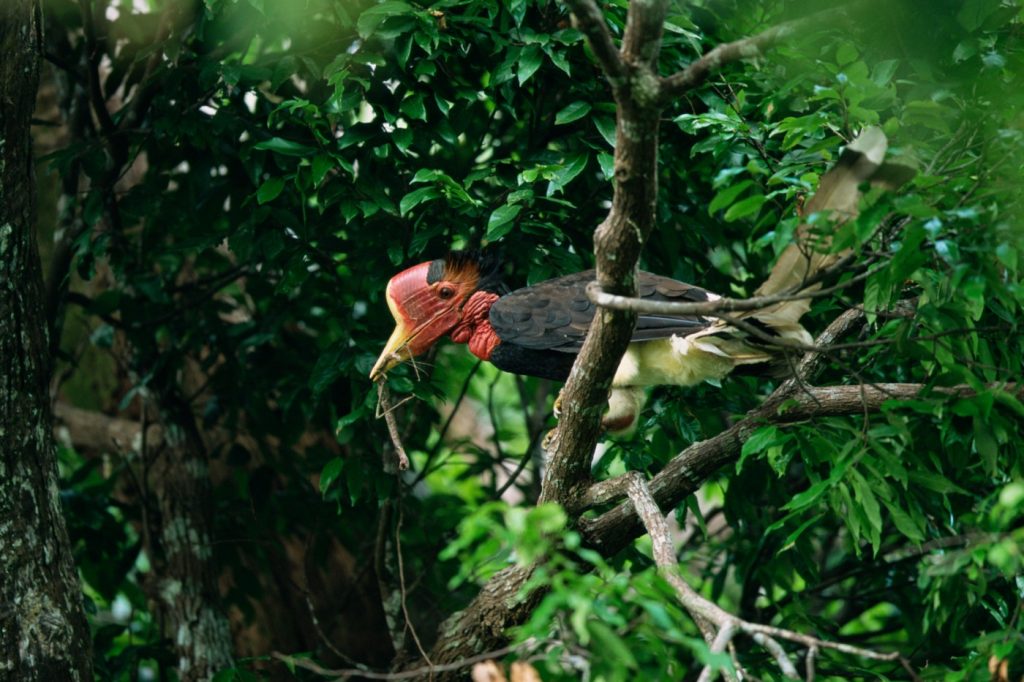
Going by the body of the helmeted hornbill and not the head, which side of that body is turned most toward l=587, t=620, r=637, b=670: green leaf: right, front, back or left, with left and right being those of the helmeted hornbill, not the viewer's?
left

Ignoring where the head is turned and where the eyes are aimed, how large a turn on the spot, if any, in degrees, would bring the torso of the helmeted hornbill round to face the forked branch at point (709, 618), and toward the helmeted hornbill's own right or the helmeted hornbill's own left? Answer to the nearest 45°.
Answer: approximately 90° to the helmeted hornbill's own left

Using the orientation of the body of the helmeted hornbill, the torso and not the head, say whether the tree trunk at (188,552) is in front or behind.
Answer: in front

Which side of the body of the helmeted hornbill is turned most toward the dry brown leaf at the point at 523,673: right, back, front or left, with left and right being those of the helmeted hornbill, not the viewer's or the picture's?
left

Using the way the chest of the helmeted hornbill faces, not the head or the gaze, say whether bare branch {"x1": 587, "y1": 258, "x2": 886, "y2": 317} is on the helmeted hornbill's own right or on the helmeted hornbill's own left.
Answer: on the helmeted hornbill's own left

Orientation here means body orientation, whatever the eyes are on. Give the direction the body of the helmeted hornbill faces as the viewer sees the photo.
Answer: to the viewer's left

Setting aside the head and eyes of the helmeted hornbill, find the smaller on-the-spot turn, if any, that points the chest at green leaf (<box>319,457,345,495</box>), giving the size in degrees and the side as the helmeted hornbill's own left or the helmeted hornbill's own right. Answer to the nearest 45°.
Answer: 0° — it already faces it
